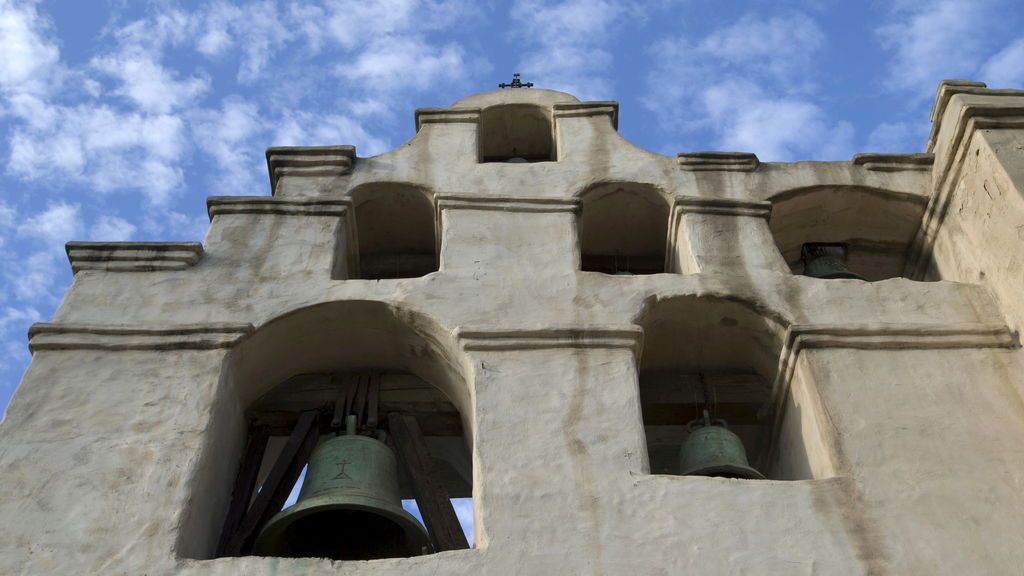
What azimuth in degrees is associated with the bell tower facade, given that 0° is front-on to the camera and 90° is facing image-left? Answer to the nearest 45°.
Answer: approximately 0°
